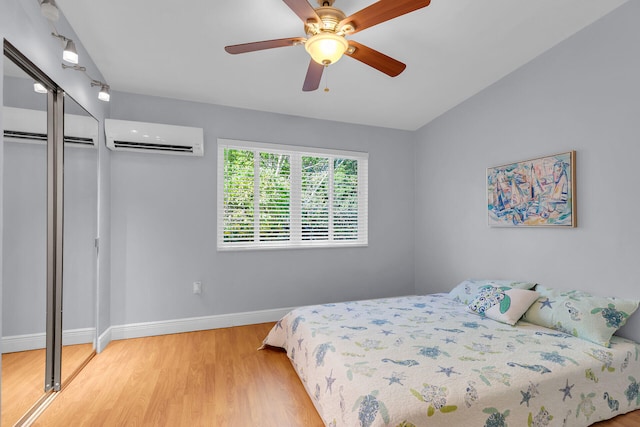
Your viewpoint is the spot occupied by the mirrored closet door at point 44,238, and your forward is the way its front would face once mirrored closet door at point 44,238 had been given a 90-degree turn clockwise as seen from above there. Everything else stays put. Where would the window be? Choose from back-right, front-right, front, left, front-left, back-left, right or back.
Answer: back-left

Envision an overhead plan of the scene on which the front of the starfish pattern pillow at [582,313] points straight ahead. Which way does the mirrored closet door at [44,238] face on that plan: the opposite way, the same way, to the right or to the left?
the opposite way

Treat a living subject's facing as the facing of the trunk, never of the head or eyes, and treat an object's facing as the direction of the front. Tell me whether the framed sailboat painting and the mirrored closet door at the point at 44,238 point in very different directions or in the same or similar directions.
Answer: very different directions

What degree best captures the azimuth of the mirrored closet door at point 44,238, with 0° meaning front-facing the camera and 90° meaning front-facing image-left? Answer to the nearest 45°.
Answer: approximately 315°

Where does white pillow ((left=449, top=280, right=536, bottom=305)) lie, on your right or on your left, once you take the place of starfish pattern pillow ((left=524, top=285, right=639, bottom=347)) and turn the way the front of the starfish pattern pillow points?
on your right

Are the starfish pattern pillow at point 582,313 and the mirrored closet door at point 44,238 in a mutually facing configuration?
yes

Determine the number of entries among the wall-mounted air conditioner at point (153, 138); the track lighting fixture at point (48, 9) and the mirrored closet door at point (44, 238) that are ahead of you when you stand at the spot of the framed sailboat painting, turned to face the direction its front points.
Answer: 3

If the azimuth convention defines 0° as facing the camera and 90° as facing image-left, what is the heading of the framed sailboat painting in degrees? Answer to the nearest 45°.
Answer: approximately 45°

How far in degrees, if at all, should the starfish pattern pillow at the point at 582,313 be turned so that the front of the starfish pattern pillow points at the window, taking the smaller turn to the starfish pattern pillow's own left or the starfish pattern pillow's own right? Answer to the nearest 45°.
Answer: approximately 45° to the starfish pattern pillow's own right

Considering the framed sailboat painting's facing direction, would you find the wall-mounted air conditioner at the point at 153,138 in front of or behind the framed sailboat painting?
in front

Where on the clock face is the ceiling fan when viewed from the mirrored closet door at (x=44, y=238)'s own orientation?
The ceiling fan is roughly at 12 o'clock from the mirrored closet door.

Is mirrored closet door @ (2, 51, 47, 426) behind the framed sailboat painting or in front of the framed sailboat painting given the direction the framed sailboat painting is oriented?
in front
